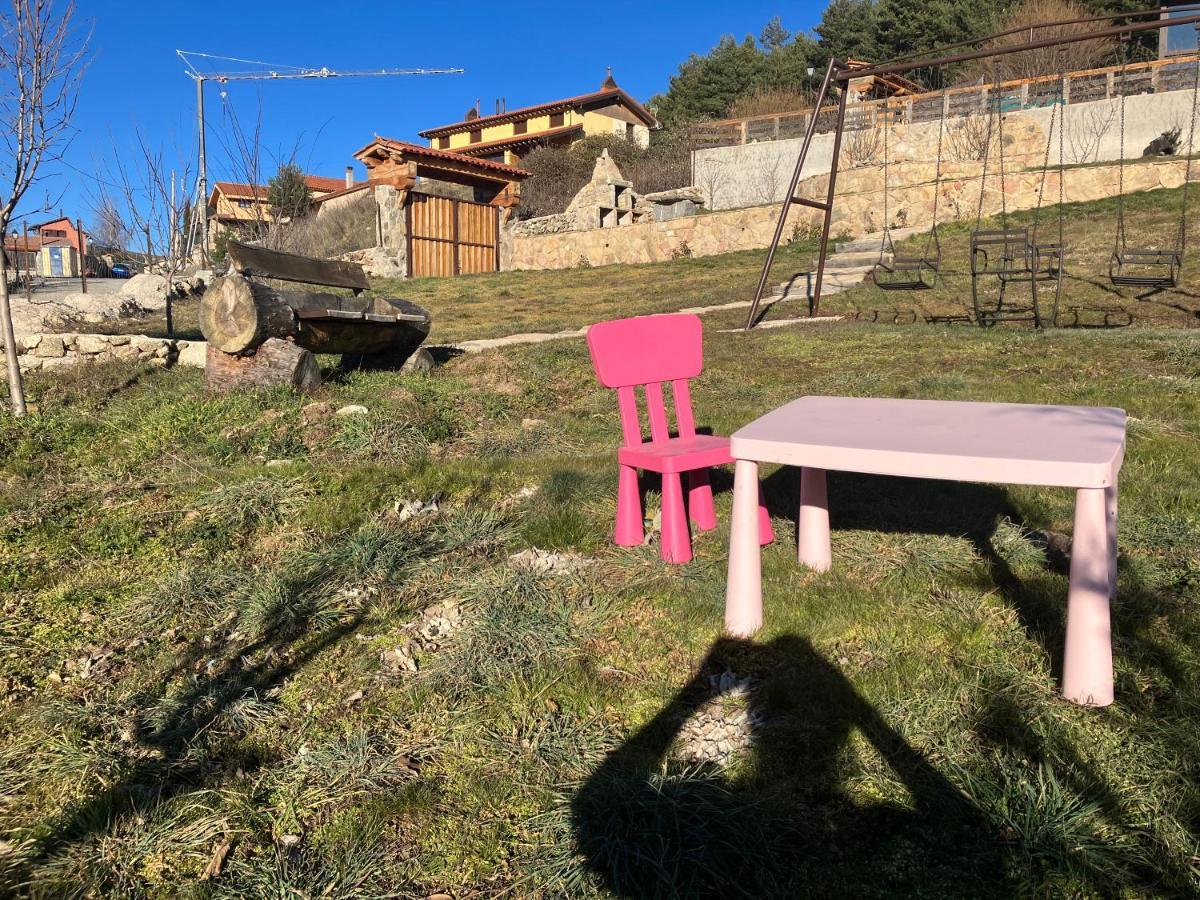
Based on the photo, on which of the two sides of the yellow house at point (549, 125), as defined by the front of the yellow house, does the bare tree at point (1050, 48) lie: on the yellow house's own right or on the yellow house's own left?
on the yellow house's own left

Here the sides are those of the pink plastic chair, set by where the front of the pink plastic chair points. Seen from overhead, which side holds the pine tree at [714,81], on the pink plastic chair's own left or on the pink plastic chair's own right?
on the pink plastic chair's own left

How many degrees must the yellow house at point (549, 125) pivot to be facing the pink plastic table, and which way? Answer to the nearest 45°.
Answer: approximately 45° to its left

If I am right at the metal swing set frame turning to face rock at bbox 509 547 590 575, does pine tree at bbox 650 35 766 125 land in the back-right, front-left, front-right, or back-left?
back-right

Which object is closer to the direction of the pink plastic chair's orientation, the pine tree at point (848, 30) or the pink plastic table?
the pink plastic table

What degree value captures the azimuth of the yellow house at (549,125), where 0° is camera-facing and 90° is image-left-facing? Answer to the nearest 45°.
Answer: approximately 45°

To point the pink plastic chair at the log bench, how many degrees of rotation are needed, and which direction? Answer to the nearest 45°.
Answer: approximately 180°

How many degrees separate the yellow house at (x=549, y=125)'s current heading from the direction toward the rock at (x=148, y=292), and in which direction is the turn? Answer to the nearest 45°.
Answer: approximately 45° to its left

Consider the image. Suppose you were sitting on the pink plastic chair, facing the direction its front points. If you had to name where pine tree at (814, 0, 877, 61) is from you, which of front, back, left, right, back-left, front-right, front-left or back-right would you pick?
back-left
